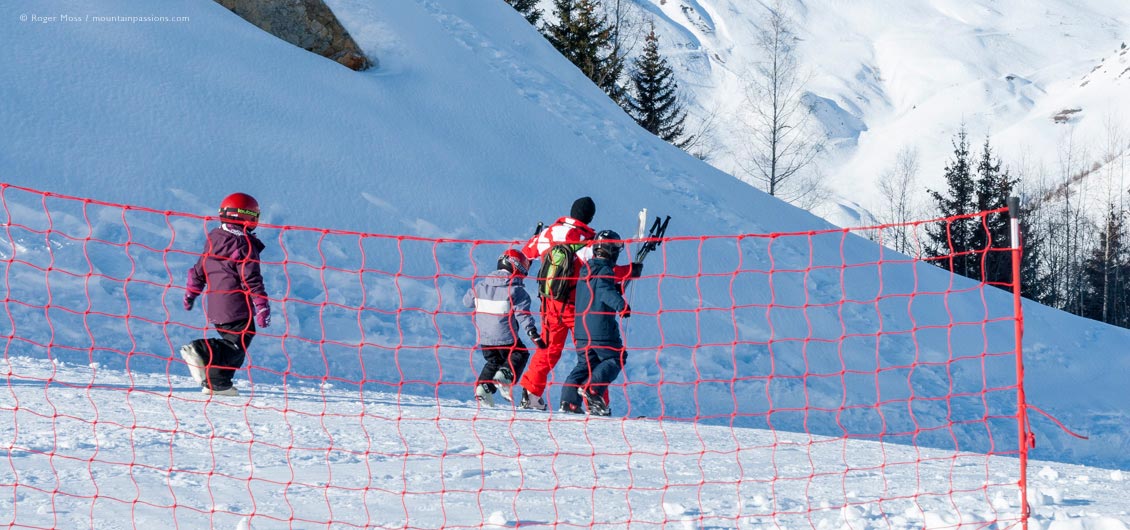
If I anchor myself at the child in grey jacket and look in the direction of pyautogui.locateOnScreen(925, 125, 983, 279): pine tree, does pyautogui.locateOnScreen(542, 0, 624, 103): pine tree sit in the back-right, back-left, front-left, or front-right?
front-left

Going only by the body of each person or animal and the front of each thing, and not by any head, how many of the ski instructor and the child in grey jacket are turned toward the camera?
0

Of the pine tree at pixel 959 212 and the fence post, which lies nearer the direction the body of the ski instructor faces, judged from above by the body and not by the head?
the pine tree

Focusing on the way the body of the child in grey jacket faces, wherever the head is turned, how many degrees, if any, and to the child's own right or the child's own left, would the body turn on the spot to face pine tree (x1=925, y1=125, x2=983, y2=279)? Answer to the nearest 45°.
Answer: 0° — they already face it

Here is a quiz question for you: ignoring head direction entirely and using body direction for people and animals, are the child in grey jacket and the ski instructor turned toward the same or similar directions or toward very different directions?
same or similar directions

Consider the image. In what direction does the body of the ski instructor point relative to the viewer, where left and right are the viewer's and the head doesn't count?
facing away from the viewer and to the right of the viewer

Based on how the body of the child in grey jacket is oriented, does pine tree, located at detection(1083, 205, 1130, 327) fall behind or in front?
in front

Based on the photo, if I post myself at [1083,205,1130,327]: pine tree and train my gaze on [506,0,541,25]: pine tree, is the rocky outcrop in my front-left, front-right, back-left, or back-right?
front-left

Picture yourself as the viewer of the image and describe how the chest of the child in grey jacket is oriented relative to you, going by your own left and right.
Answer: facing away from the viewer and to the right of the viewer

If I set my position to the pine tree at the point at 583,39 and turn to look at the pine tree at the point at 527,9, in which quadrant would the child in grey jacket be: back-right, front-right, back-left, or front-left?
back-left

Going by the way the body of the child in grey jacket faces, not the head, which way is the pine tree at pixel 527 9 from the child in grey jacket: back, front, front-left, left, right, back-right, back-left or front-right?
front-left

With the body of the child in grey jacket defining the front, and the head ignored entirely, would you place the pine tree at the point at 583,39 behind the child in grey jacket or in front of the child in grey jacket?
in front

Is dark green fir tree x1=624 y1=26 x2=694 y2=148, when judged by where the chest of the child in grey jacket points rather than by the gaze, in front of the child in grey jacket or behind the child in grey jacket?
in front
